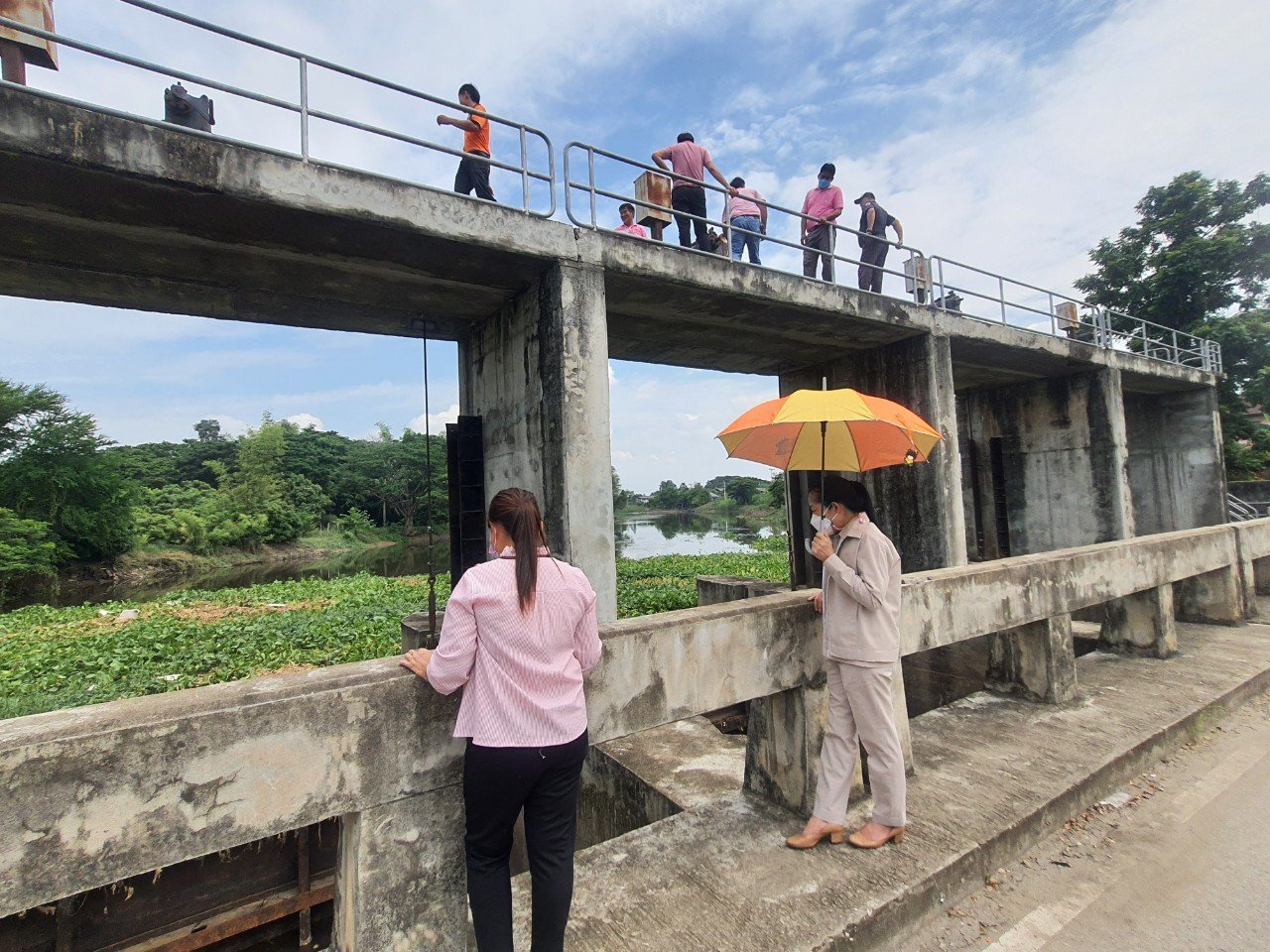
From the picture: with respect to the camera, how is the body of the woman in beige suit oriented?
to the viewer's left

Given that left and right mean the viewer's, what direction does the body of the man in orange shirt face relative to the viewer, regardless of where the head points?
facing to the left of the viewer

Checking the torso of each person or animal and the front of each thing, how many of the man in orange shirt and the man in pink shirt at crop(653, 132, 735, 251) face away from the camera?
1

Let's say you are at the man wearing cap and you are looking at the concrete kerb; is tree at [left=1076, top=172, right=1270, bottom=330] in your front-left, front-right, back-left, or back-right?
back-left

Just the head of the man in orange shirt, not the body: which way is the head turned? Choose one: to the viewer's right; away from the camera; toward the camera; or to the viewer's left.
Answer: to the viewer's left

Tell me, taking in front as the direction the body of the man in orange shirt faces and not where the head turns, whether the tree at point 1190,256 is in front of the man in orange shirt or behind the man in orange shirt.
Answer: behind

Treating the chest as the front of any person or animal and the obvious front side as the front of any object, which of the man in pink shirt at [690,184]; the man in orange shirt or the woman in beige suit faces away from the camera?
the man in pink shirt

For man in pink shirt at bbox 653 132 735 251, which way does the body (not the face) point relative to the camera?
away from the camera

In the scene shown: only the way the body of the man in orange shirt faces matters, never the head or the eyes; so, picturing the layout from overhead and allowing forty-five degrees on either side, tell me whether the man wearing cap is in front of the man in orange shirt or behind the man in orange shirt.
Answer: behind

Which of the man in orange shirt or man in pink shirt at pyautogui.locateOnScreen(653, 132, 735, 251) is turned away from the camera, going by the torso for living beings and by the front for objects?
the man in pink shirt
